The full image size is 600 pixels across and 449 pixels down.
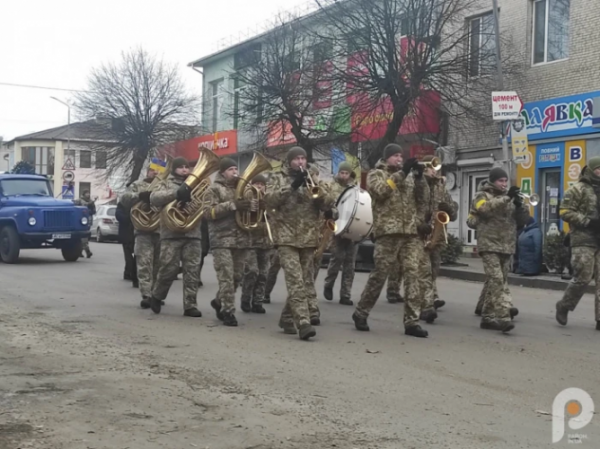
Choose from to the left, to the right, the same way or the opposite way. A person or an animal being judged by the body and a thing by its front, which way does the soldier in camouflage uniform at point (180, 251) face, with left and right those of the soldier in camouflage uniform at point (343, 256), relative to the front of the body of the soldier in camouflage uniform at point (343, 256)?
the same way

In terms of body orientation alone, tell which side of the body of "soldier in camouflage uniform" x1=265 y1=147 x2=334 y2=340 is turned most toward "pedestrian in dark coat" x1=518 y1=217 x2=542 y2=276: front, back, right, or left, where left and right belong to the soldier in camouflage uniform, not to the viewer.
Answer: left

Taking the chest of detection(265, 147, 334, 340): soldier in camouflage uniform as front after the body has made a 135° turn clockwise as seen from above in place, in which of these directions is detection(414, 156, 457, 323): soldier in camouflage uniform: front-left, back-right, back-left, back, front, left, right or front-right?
back-right

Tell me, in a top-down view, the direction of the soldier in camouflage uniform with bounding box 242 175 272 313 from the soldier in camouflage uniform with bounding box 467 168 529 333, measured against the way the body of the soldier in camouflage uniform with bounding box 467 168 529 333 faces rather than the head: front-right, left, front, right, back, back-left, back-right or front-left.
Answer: back-right

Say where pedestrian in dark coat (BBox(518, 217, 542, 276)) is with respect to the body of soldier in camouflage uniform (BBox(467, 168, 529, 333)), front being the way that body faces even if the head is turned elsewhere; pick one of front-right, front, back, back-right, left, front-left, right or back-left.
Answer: back-left

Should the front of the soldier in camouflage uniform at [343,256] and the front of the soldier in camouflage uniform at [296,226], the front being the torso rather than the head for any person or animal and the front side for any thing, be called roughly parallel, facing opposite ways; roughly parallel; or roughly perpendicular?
roughly parallel

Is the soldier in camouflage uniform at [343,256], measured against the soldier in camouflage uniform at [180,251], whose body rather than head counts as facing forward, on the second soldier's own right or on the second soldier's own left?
on the second soldier's own left

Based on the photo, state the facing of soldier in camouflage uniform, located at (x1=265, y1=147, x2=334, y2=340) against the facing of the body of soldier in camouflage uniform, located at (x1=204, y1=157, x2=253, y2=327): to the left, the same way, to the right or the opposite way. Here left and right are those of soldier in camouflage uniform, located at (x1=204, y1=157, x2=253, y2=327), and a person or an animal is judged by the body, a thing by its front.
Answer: the same way

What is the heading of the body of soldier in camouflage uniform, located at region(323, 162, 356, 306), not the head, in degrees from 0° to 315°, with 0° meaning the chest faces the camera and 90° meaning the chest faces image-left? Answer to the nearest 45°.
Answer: approximately 315°

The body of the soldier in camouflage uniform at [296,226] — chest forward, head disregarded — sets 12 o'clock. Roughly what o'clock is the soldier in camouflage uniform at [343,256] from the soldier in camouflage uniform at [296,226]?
the soldier in camouflage uniform at [343,256] is roughly at 8 o'clock from the soldier in camouflage uniform at [296,226].

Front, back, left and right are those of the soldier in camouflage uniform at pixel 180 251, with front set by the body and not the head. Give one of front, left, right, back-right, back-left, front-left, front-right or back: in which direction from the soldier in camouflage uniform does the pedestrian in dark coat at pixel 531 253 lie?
left

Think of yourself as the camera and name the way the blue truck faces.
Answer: facing the viewer and to the right of the viewer

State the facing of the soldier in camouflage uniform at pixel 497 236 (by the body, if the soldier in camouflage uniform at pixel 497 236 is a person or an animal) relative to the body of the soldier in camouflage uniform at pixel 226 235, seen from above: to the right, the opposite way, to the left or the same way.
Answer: the same way
